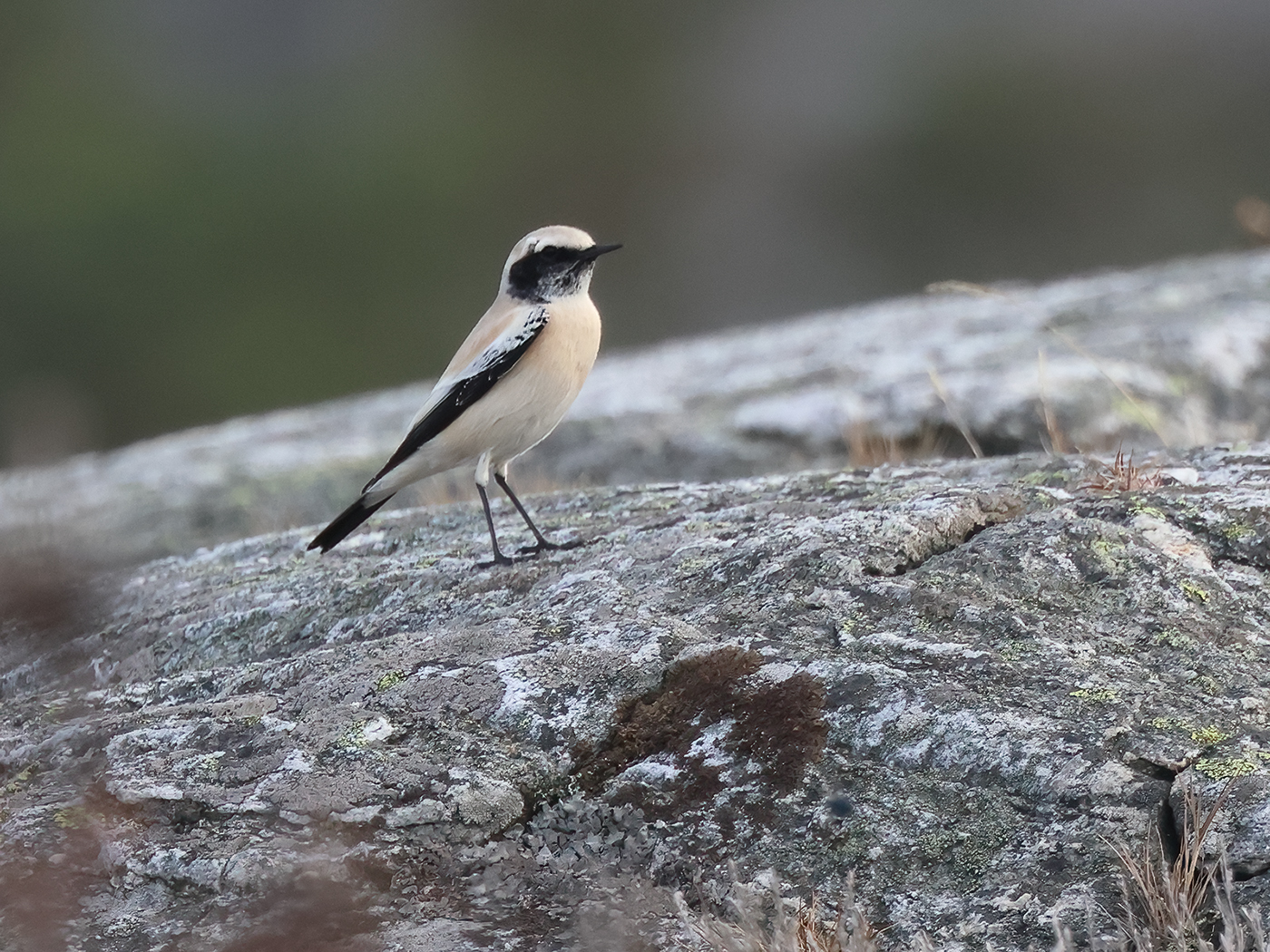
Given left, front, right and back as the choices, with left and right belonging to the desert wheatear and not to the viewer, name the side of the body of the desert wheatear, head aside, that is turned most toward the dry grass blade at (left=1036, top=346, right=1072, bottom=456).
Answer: front

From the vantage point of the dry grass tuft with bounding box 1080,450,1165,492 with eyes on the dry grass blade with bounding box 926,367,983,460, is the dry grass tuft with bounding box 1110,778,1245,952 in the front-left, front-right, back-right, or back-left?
back-left

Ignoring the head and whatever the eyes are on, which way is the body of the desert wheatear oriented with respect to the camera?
to the viewer's right

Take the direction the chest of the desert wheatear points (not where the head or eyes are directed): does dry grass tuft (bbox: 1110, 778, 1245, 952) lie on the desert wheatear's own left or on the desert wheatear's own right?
on the desert wheatear's own right

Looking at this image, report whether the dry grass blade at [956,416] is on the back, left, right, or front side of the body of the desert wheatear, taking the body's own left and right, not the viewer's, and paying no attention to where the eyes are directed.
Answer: front

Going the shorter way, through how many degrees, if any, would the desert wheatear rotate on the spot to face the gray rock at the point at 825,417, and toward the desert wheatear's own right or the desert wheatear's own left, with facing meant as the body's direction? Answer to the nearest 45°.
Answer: approximately 45° to the desert wheatear's own left
